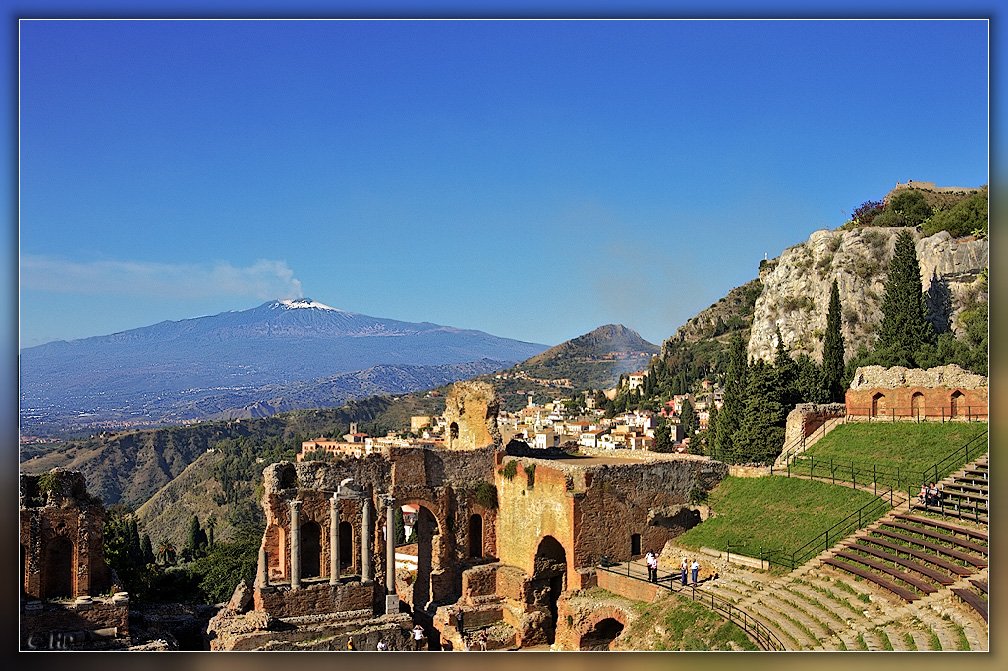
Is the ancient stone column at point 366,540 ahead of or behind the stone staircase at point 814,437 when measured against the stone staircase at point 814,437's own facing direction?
ahead

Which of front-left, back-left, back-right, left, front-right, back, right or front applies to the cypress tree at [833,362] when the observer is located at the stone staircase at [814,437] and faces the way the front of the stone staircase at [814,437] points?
right

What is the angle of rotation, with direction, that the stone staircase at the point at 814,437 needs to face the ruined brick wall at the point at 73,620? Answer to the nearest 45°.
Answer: approximately 45° to its left

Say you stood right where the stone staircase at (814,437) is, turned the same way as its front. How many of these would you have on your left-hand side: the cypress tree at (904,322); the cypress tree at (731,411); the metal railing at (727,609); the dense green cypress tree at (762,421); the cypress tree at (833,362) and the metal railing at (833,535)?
2

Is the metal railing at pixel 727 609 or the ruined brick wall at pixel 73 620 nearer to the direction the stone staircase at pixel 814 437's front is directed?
the ruined brick wall

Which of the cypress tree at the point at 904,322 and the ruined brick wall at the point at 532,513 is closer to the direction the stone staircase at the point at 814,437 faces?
the ruined brick wall

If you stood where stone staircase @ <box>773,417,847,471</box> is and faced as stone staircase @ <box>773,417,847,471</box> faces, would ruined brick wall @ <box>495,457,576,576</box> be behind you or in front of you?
in front

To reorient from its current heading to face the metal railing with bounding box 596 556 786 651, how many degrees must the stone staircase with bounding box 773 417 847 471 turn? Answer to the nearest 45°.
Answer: approximately 90° to its left

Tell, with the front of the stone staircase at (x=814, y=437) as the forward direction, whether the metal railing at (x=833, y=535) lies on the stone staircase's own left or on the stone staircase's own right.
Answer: on the stone staircase's own left

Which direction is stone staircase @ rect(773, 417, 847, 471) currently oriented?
to the viewer's left

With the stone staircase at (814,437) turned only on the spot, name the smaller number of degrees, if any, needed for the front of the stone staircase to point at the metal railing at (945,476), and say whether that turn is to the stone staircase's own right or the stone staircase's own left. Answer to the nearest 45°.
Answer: approximately 90° to the stone staircase's own left

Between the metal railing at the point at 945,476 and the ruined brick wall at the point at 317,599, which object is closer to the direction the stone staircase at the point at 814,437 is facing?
the ruined brick wall
